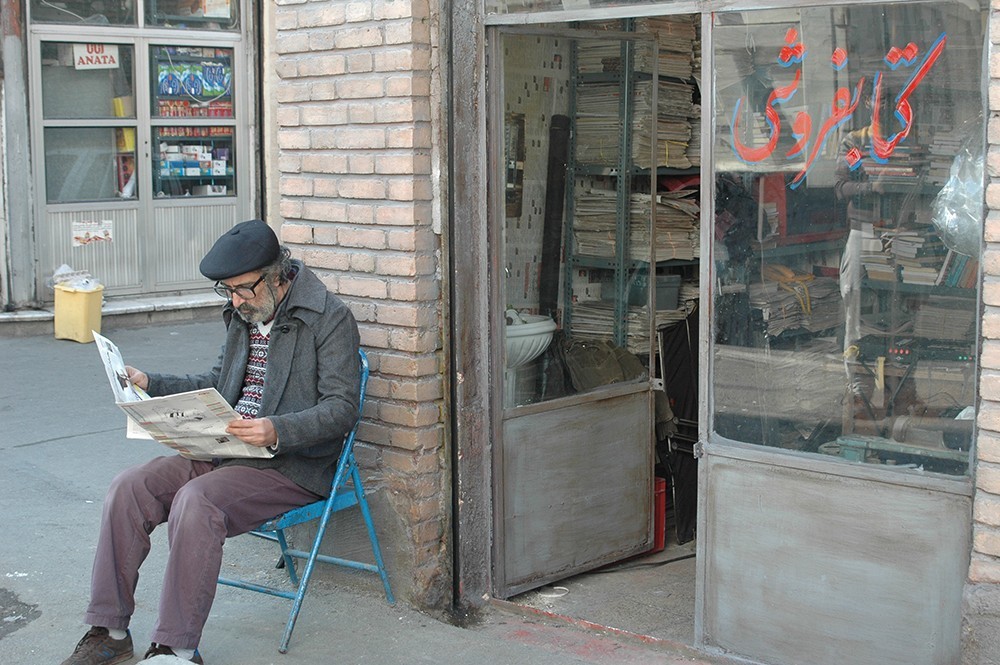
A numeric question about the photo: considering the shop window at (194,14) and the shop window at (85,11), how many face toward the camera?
2

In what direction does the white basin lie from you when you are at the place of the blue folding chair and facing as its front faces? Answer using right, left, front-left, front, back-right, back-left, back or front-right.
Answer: back

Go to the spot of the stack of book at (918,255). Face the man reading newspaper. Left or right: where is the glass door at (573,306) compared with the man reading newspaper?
right

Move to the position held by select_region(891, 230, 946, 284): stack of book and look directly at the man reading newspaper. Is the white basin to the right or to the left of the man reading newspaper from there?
right
